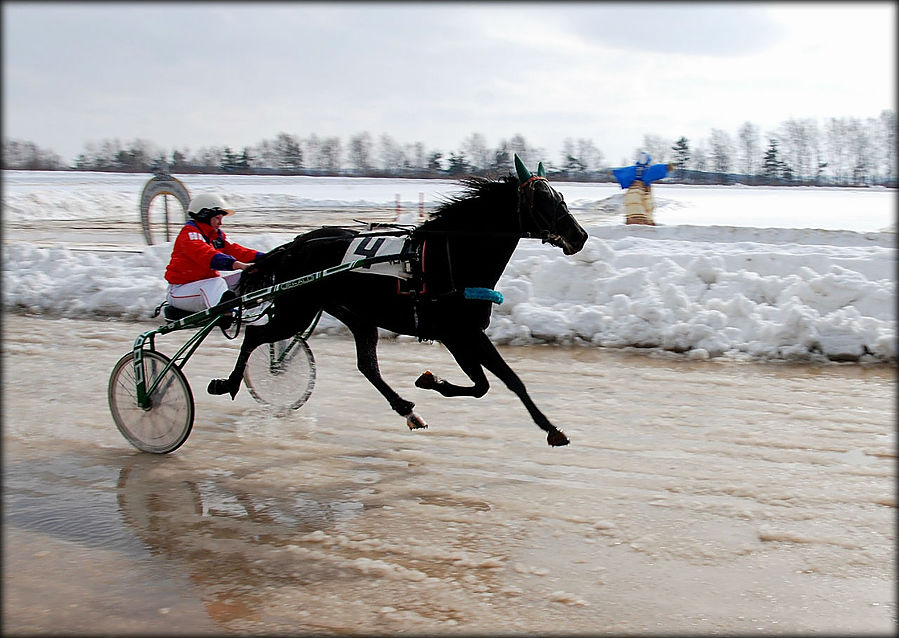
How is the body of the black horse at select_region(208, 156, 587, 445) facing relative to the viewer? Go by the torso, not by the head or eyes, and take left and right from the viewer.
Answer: facing to the right of the viewer

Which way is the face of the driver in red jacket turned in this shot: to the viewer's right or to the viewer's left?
to the viewer's right

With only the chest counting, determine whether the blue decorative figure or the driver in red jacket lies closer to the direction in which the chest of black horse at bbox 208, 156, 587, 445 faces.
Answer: the blue decorative figure
